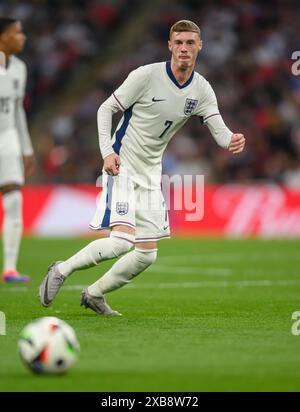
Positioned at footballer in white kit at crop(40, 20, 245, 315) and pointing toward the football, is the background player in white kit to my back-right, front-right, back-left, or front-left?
back-right

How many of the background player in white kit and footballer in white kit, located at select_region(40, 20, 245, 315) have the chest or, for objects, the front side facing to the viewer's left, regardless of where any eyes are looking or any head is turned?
0

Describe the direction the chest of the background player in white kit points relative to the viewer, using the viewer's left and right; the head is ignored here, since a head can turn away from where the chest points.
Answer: facing the viewer and to the right of the viewer

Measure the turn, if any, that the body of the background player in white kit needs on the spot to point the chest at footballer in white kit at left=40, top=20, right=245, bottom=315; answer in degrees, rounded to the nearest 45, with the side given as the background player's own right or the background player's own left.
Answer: approximately 45° to the background player's own right

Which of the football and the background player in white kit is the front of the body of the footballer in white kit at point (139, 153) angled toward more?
the football

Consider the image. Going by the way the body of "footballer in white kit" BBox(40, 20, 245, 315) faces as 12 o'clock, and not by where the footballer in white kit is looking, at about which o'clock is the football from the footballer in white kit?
The football is roughly at 2 o'clock from the footballer in white kit.

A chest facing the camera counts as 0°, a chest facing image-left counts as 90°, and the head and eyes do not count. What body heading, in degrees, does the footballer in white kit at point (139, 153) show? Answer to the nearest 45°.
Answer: approximately 315°

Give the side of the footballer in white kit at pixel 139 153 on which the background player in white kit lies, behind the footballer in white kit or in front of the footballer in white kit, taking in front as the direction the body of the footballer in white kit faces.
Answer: behind
